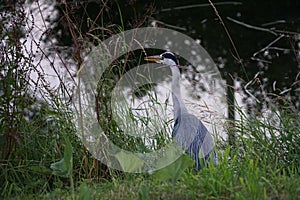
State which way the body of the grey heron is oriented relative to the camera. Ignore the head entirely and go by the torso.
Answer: to the viewer's left
